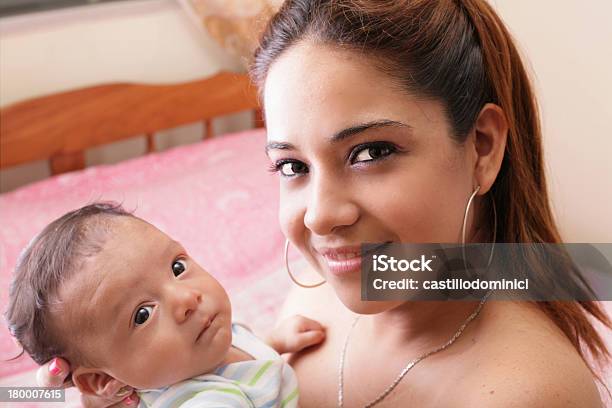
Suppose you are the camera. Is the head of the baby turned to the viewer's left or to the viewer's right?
to the viewer's right

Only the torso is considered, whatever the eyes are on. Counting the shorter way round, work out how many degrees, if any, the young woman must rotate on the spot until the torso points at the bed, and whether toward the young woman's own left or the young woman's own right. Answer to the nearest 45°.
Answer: approximately 90° to the young woman's own right

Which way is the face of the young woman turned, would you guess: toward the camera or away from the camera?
toward the camera
